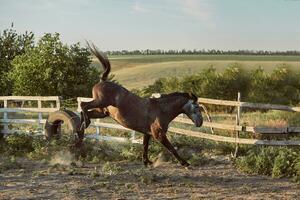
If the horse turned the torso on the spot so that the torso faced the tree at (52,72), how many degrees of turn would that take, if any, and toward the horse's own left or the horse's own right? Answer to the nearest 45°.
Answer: approximately 90° to the horse's own left

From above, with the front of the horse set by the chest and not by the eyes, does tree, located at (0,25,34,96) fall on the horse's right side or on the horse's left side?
on the horse's left side

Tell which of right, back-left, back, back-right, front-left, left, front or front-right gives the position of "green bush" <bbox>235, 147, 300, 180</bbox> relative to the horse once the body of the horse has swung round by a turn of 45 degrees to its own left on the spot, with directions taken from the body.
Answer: front-right

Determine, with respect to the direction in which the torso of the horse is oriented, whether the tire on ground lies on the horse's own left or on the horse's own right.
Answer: on the horse's own left

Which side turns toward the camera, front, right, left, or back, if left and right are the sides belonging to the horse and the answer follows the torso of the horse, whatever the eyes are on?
right

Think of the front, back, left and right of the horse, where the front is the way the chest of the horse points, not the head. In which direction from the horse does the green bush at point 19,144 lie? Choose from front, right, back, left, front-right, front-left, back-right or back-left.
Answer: back-left
